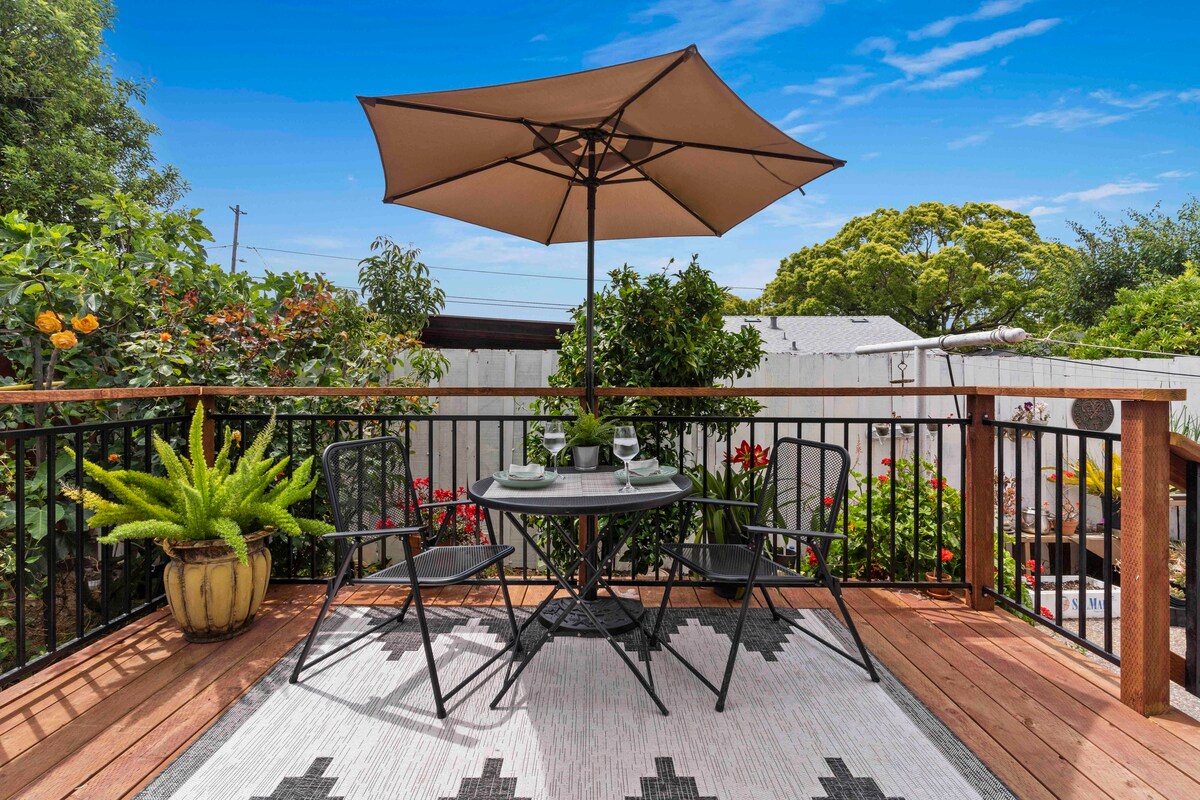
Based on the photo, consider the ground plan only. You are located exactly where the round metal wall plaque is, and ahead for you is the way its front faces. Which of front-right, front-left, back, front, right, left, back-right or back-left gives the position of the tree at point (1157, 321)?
back

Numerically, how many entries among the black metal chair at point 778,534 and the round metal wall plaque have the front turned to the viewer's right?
0

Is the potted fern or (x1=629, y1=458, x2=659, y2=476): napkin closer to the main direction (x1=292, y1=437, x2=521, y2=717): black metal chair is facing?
the napkin

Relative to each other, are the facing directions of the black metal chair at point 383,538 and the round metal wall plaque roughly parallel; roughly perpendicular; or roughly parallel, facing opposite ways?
roughly perpendicular

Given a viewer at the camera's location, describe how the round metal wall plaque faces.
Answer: facing the viewer

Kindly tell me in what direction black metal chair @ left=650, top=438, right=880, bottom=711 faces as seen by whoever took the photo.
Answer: facing the viewer and to the left of the viewer

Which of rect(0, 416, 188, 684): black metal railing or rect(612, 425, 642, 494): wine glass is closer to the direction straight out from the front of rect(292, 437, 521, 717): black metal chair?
the wine glass

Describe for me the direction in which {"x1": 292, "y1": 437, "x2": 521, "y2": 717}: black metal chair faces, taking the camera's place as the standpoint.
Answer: facing the viewer and to the right of the viewer

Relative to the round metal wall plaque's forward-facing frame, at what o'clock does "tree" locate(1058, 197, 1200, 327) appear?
The tree is roughly at 6 o'clock from the round metal wall plaque.

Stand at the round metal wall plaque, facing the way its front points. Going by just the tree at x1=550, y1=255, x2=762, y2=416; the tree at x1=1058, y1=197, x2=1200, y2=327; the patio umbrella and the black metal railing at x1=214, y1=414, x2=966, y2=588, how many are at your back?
1

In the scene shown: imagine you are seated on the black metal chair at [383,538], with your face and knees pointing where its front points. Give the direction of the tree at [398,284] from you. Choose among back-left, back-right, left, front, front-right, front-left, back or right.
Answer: back-left

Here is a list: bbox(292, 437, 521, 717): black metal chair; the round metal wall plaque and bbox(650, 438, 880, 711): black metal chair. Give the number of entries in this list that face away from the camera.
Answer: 0

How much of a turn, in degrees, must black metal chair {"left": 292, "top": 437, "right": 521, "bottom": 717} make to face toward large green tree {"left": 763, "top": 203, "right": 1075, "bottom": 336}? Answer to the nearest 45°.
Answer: approximately 90° to its left

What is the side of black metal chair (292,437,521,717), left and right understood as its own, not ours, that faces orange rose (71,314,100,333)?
back

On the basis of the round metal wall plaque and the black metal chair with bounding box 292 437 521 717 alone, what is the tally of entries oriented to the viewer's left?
0
